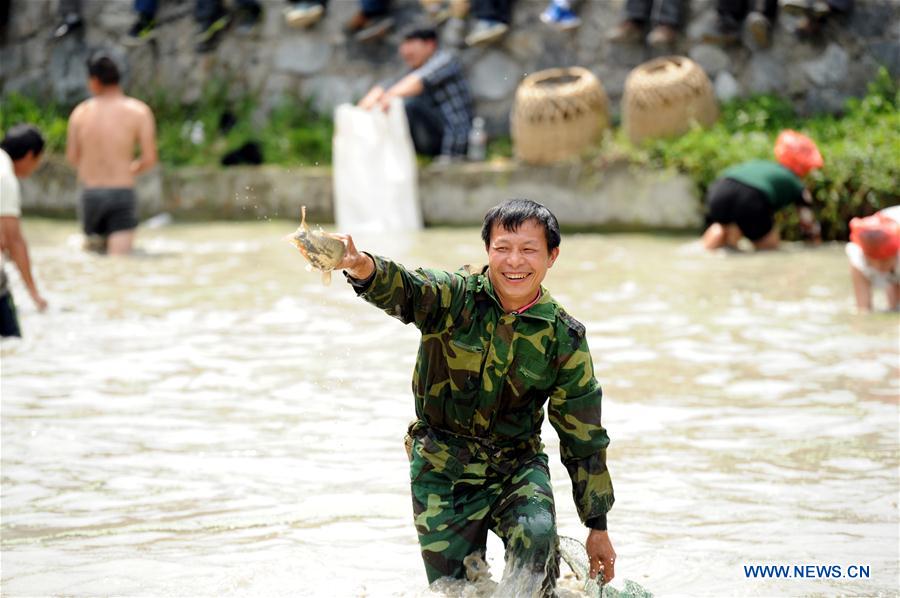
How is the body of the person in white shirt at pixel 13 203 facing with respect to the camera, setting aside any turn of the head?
to the viewer's right

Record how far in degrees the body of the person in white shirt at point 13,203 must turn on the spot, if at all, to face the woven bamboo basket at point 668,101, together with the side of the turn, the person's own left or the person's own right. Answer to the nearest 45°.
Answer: approximately 45° to the person's own left

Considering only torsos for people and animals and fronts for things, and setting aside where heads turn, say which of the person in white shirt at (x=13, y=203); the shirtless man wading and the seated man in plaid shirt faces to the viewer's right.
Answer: the person in white shirt

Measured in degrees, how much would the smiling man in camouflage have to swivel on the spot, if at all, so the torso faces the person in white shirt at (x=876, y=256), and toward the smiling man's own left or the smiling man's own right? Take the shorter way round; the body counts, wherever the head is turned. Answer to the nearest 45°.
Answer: approximately 135° to the smiling man's own left

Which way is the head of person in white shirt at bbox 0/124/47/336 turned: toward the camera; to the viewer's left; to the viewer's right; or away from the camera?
to the viewer's right

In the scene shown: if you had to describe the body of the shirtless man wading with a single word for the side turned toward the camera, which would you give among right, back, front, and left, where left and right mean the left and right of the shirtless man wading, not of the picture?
back

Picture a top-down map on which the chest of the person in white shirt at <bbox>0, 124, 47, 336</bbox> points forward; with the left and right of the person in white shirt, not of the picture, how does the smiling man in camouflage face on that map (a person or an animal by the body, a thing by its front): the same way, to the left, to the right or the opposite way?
to the right

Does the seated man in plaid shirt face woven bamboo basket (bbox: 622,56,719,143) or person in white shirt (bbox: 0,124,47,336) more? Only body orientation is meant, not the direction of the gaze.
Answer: the person in white shirt
